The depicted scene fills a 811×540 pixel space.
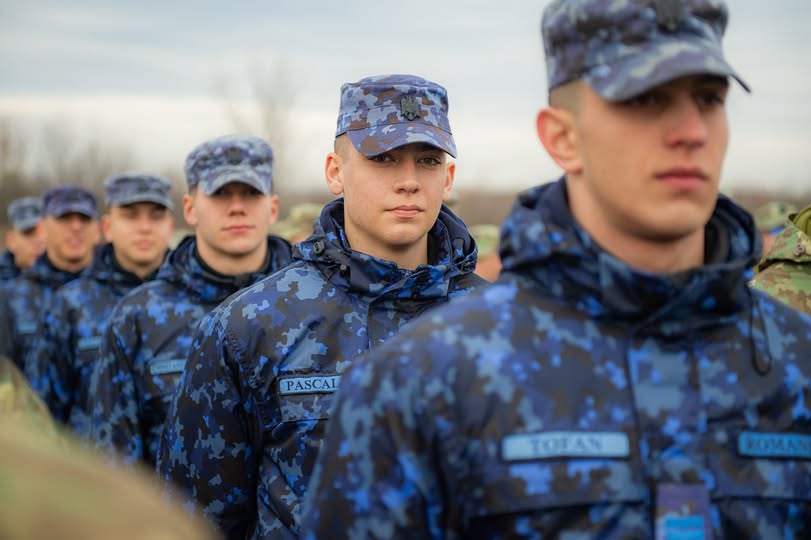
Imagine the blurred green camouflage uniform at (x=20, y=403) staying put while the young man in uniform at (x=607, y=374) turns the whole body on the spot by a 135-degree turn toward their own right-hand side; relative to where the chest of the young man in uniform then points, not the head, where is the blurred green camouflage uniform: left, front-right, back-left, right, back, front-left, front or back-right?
front-left

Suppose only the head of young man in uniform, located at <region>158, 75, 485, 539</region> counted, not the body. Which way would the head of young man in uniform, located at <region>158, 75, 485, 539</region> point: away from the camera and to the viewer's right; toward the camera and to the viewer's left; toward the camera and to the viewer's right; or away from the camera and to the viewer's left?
toward the camera and to the viewer's right

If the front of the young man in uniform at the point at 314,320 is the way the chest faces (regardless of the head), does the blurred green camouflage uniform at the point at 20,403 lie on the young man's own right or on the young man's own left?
on the young man's own right

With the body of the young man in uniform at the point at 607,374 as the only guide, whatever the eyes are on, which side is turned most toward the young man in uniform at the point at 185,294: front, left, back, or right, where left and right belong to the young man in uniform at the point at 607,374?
back

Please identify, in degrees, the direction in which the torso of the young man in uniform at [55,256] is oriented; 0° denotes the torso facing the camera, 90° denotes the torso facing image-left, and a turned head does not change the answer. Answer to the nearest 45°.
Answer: approximately 315°
